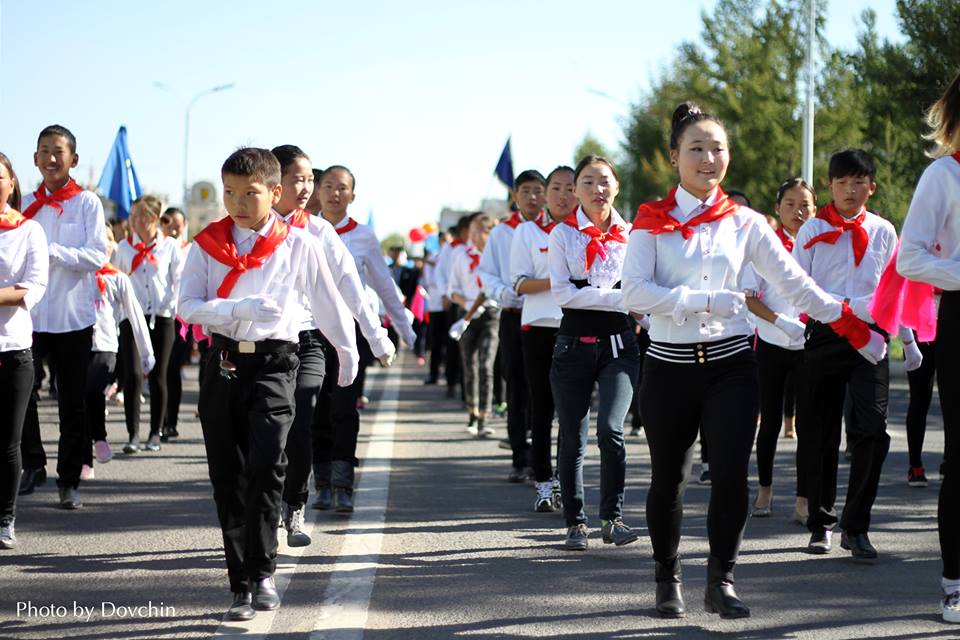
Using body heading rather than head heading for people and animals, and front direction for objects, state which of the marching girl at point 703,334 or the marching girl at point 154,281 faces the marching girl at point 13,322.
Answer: the marching girl at point 154,281

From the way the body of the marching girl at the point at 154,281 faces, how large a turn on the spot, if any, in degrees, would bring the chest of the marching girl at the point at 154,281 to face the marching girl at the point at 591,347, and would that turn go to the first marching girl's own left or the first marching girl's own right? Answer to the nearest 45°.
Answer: approximately 45° to the first marching girl's own left

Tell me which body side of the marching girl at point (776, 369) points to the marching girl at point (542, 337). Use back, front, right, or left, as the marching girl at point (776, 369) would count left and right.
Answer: right

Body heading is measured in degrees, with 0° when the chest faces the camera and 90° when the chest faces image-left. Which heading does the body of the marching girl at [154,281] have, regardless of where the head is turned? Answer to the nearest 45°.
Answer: approximately 0°

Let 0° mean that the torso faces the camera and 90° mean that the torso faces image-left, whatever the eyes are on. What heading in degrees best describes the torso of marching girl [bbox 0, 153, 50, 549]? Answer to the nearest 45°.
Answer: approximately 0°
